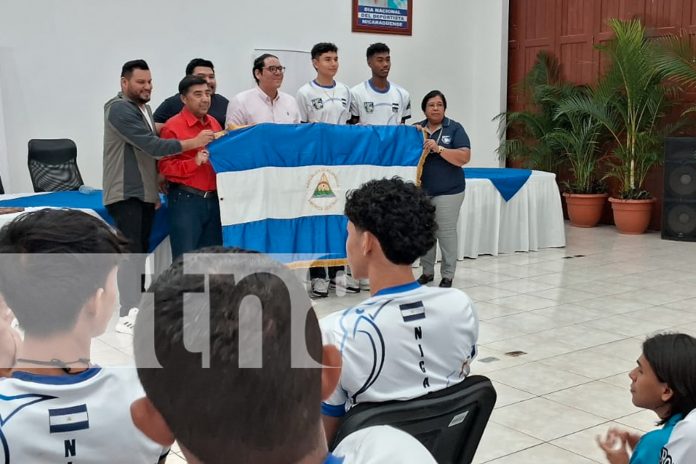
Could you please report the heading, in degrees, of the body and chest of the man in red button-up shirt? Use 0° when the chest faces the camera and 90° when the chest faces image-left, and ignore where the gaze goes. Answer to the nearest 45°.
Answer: approximately 315°

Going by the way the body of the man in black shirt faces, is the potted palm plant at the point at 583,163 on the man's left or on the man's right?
on the man's left

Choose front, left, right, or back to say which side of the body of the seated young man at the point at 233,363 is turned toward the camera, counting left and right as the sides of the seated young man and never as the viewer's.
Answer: back

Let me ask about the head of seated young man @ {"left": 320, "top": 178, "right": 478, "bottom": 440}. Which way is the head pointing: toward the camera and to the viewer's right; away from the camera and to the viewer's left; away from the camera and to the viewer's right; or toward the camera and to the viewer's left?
away from the camera and to the viewer's left

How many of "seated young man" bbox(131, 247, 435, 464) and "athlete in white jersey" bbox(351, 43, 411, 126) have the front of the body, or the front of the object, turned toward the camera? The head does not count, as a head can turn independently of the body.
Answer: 1

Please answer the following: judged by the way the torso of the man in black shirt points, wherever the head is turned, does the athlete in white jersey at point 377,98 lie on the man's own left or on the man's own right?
on the man's own left

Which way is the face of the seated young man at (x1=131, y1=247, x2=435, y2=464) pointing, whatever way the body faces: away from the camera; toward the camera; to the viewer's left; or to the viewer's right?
away from the camera
